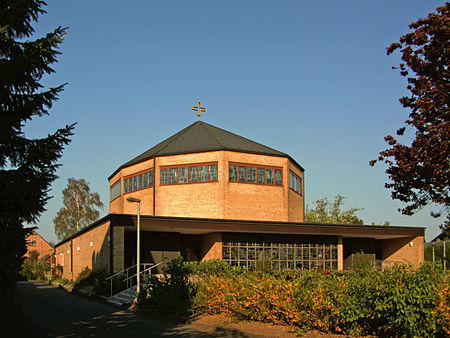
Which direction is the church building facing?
toward the camera

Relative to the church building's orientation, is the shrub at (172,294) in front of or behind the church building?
in front

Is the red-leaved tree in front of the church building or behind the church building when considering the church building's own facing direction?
in front

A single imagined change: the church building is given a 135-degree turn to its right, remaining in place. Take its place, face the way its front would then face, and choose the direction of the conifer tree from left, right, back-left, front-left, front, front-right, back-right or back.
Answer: back-left

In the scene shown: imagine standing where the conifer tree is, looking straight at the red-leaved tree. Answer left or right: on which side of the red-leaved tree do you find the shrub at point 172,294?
left
